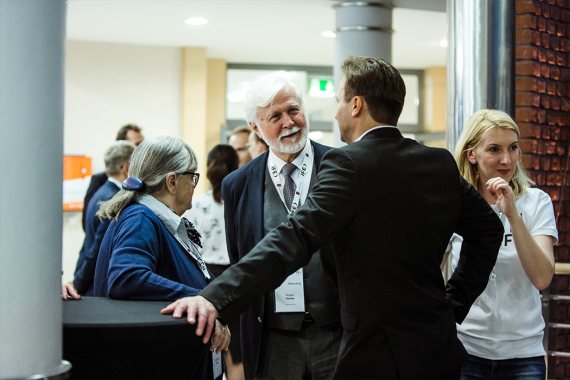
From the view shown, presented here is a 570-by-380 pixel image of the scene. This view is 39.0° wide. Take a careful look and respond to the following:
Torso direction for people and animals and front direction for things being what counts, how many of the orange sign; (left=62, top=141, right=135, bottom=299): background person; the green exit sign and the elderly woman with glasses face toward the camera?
2

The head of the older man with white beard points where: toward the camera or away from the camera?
toward the camera

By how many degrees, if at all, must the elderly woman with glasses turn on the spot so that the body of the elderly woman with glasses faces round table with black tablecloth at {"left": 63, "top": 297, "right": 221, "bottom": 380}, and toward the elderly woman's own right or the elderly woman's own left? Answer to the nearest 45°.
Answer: approximately 90° to the elderly woman's own right

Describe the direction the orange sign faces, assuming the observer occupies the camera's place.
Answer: facing the viewer

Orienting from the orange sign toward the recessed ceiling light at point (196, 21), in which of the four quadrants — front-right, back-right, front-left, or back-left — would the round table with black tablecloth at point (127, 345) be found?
front-right

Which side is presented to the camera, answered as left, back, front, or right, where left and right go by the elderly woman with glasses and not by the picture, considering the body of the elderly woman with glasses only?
right

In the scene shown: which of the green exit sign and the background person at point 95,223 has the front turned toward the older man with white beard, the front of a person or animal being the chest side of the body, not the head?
the green exit sign

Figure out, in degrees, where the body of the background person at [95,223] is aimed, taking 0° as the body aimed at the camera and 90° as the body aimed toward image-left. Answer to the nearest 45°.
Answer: approximately 225°

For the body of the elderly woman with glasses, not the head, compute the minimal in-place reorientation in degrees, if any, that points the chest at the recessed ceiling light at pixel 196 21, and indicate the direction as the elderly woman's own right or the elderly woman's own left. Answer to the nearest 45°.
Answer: approximately 90° to the elderly woman's own left

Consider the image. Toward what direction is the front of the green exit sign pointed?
toward the camera

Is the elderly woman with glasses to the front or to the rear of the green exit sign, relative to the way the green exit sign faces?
to the front

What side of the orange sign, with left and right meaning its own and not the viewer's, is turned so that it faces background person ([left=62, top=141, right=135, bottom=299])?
front

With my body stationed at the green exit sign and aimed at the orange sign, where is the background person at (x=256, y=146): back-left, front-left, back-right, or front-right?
front-left

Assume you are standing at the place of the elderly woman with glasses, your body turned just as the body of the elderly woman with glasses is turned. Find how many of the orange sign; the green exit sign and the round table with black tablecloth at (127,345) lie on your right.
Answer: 1

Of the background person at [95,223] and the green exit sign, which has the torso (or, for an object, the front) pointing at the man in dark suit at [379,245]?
the green exit sign

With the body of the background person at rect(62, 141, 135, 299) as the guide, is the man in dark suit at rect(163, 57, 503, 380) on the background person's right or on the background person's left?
on the background person's right

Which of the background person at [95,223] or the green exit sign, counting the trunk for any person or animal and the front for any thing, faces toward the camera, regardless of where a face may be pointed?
the green exit sign

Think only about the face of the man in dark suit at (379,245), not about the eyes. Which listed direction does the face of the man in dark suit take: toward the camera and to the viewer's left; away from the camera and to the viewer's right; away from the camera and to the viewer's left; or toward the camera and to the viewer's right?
away from the camera and to the viewer's left
